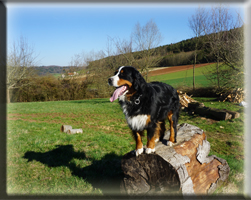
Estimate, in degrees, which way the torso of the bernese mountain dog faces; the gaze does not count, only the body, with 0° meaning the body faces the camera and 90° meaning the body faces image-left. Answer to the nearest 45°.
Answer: approximately 45°

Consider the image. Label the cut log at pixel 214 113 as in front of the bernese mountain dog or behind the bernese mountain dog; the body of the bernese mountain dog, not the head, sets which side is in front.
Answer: behind
